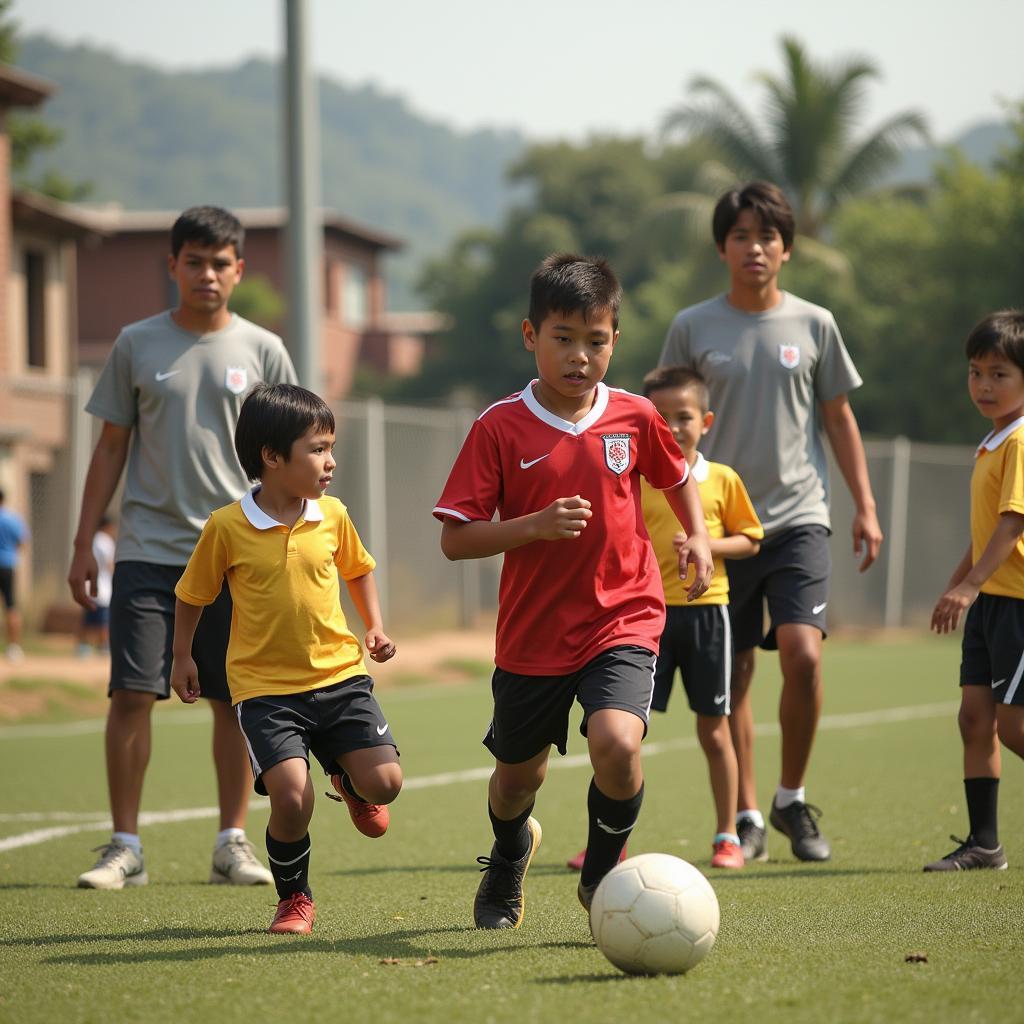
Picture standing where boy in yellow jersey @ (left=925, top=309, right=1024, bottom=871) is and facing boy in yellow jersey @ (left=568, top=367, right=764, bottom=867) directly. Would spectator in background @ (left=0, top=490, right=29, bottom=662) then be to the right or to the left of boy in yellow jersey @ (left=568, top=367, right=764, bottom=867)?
right

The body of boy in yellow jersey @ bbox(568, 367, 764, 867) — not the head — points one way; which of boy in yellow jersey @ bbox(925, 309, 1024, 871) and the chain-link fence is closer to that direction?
the boy in yellow jersey

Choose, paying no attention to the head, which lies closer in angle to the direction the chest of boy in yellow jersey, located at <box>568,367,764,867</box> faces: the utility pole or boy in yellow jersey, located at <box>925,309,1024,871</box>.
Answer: the boy in yellow jersey

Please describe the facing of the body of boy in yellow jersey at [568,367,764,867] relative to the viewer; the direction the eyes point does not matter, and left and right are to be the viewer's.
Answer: facing the viewer

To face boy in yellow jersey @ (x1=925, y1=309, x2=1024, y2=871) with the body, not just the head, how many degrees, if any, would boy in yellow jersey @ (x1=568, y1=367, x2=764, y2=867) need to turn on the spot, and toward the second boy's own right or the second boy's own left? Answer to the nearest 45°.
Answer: approximately 90° to the second boy's own left

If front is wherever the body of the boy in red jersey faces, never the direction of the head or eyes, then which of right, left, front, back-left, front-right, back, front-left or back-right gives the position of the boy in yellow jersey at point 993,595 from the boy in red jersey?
back-left

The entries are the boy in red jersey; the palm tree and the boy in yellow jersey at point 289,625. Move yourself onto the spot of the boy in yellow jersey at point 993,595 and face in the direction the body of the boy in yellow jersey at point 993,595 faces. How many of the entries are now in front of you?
2

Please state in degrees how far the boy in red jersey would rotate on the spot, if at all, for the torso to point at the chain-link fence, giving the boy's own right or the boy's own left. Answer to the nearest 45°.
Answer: approximately 180°

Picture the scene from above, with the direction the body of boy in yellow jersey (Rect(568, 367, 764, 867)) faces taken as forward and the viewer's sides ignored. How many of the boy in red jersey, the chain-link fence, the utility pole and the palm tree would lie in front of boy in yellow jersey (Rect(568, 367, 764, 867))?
1

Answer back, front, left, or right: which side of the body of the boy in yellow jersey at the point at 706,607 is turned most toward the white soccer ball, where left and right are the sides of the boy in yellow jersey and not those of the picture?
front

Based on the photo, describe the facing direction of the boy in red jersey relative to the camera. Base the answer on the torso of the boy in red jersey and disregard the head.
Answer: toward the camera

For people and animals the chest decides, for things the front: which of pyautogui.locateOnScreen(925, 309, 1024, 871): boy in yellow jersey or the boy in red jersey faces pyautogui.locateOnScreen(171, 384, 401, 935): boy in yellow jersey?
pyautogui.locateOnScreen(925, 309, 1024, 871): boy in yellow jersey

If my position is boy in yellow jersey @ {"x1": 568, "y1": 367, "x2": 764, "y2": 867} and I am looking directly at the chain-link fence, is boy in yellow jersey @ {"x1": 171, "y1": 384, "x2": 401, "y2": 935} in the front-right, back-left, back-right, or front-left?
back-left

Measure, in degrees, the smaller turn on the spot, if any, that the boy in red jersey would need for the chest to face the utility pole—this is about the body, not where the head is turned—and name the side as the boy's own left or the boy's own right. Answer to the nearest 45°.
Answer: approximately 180°

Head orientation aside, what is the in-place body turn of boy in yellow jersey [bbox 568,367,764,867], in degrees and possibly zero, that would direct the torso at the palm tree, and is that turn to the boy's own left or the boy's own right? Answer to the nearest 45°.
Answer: approximately 180°

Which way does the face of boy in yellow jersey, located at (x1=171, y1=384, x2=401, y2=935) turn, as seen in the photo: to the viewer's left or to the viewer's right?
to the viewer's right

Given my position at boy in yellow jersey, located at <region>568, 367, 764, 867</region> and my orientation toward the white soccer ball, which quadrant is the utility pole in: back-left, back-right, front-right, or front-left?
back-right
